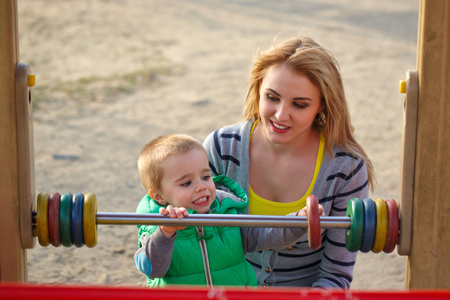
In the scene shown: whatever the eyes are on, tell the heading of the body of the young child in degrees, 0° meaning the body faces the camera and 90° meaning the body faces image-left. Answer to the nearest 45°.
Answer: approximately 0°

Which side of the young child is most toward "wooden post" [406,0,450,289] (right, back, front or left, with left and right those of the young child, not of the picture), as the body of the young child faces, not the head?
left
